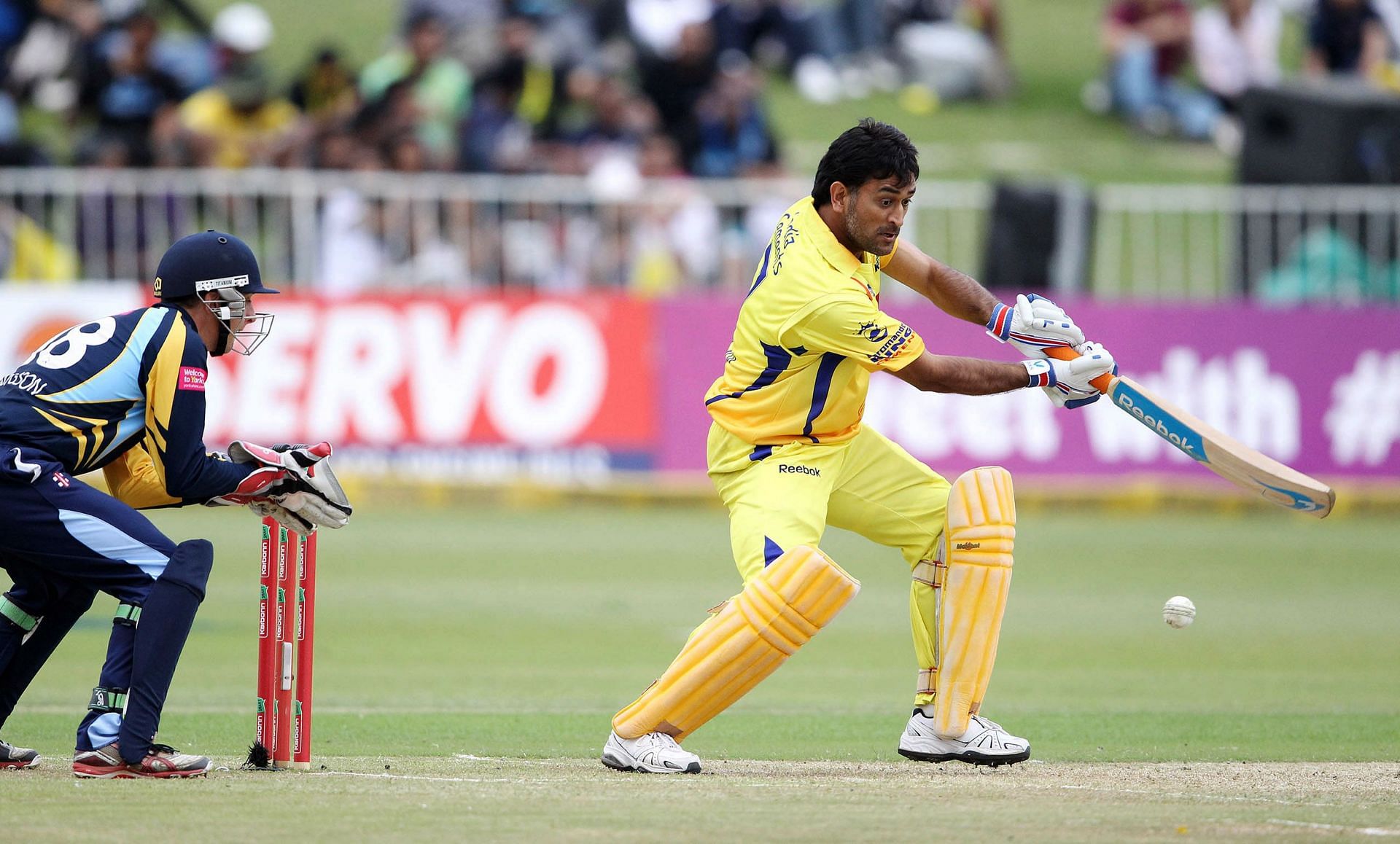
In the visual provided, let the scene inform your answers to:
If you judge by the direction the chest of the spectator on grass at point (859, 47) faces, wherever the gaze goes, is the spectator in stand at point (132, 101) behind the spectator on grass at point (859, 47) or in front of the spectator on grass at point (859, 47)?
in front

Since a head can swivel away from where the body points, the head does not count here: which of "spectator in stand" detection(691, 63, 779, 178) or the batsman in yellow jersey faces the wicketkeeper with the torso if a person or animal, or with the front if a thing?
the spectator in stand

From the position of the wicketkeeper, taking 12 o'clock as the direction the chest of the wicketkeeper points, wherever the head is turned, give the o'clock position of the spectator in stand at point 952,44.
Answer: The spectator in stand is roughly at 10 o'clock from the wicketkeeper.

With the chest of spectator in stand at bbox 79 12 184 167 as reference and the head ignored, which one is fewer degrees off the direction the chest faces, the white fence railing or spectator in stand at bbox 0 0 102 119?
the white fence railing

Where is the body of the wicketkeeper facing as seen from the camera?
to the viewer's right

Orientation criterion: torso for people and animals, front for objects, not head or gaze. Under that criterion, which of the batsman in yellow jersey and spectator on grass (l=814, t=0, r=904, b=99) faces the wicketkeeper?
the spectator on grass

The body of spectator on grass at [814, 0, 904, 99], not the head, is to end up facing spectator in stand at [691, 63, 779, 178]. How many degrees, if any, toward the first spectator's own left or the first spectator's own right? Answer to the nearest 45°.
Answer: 0° — they already face them

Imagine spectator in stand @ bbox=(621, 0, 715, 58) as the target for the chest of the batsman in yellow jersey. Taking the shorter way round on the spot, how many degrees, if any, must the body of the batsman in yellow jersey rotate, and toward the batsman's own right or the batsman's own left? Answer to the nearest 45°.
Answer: approximately 90° to the batsman's own left

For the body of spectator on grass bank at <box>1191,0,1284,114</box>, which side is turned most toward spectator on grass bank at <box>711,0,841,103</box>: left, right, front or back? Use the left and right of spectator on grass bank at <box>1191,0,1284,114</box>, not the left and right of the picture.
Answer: right

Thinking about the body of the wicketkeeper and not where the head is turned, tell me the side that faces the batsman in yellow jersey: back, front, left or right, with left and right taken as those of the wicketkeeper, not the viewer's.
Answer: front

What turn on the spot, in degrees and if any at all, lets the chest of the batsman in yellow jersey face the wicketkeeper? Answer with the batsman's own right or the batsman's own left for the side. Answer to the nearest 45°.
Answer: approximately 180°

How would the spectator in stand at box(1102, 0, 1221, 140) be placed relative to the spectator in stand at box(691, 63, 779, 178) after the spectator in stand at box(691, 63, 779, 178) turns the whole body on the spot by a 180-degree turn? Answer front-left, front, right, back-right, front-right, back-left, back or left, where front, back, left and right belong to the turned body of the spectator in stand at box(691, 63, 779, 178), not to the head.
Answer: front-right
